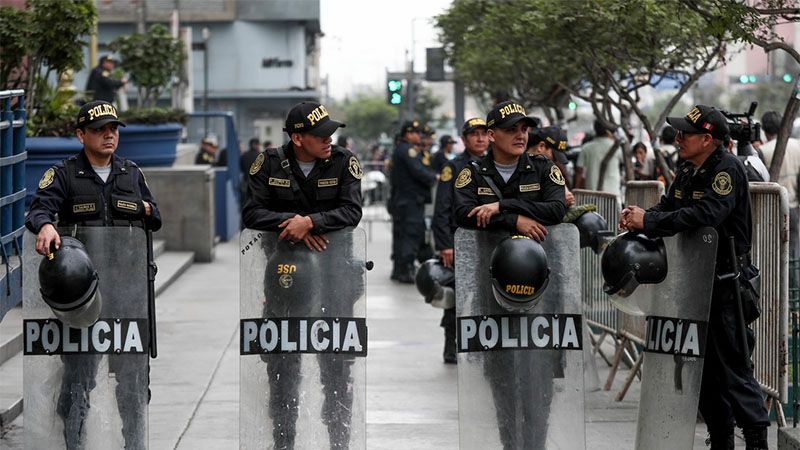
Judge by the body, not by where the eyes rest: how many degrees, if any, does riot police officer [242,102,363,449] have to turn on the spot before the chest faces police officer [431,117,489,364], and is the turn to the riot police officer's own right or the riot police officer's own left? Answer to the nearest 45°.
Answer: approximately 180°

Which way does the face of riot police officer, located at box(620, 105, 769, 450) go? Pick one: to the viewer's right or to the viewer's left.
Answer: to the viewer's left

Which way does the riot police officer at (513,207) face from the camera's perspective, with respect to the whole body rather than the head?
toward the camera

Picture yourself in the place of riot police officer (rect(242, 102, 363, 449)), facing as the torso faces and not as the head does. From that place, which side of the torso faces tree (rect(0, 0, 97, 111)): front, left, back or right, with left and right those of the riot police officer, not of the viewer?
back

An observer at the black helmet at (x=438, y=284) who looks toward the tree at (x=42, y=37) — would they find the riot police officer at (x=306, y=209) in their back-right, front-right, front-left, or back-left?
back-left

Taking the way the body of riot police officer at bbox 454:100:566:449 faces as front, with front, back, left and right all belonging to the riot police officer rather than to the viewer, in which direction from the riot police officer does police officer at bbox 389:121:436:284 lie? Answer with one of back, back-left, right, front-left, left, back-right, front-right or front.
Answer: back

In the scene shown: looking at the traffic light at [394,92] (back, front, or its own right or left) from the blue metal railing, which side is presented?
front

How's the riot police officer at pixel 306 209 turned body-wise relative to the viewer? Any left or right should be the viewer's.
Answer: facing the viewer

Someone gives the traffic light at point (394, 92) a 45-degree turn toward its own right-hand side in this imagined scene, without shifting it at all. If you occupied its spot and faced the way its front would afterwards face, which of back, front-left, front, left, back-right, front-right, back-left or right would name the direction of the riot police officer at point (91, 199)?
front-left

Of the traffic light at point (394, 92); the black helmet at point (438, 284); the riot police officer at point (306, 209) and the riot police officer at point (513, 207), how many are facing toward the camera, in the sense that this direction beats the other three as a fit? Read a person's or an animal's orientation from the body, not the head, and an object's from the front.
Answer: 3
